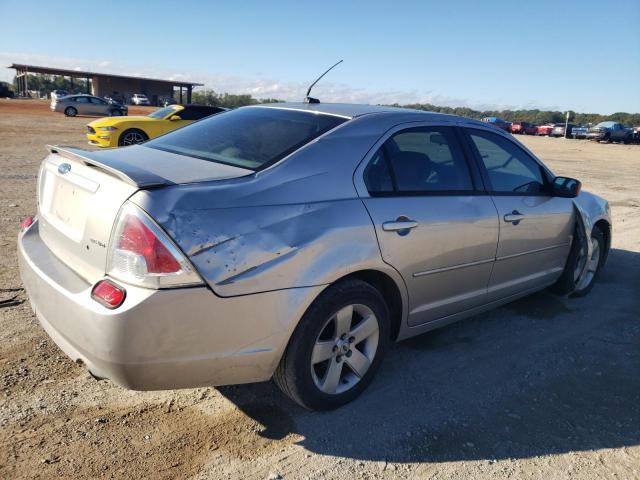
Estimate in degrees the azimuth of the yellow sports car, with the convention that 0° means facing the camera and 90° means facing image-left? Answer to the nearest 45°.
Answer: approximately 45°

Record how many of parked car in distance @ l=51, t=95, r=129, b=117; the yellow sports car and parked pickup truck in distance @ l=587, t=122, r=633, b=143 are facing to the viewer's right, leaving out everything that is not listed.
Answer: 1

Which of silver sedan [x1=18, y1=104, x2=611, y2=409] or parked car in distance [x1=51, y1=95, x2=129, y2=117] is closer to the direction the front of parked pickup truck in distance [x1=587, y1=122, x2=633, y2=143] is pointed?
the parked car in distance

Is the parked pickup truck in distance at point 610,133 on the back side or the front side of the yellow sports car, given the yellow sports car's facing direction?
on the back side

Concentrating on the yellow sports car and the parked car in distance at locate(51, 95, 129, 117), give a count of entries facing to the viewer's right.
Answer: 1

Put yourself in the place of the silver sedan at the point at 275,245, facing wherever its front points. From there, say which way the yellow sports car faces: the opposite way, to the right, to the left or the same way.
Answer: the opposite way

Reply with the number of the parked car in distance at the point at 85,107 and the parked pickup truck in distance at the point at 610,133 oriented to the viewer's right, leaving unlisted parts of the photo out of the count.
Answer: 1

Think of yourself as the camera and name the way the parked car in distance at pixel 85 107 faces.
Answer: facing to the right of the viewer

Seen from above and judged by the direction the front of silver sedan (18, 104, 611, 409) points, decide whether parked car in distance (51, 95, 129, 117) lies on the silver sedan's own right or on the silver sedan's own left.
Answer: on the silver sedan's own left

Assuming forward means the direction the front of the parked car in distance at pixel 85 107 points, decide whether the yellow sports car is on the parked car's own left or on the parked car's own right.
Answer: on the parked car's own right

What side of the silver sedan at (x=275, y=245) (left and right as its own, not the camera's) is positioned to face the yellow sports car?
left

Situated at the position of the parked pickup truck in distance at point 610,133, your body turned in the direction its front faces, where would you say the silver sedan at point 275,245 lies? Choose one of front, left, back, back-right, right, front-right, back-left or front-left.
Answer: front-left

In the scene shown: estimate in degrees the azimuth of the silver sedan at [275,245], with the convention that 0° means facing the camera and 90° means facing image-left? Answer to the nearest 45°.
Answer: approximately 225°
